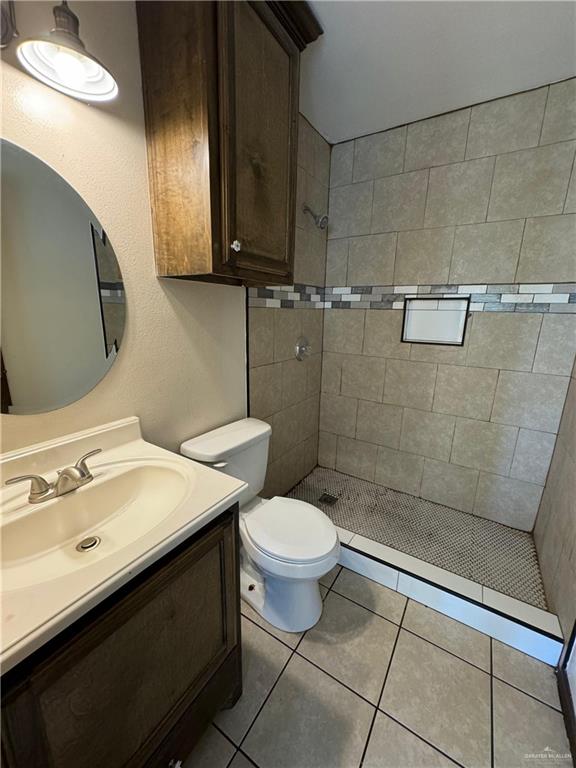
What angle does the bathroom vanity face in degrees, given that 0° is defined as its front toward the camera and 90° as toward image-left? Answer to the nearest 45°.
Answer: approximately 315°

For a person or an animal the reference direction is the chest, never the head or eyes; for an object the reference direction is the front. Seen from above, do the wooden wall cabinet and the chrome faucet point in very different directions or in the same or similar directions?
same or similar directions

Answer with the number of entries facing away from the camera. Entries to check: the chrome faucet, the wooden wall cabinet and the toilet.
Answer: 0

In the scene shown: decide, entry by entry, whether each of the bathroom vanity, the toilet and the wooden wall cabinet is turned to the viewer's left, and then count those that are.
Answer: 0

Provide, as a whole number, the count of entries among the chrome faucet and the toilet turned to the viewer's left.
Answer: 0

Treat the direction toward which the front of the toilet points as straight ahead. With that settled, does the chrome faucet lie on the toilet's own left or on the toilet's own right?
on the toilet's own right

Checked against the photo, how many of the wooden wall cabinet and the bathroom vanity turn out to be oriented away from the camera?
0

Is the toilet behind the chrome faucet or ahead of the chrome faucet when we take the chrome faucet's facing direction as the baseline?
ahead

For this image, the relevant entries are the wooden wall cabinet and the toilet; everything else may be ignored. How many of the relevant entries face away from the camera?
0

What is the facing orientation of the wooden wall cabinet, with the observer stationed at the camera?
facing the viewer and to the right of the viewer

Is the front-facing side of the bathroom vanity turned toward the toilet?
no

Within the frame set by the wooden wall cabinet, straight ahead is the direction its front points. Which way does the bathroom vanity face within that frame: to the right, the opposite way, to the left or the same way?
the same way
